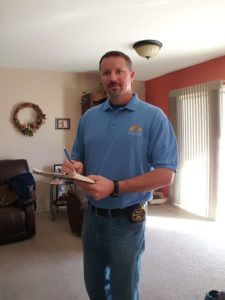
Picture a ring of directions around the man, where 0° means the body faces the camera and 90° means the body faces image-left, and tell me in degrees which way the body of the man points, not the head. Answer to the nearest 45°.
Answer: approximately 45°

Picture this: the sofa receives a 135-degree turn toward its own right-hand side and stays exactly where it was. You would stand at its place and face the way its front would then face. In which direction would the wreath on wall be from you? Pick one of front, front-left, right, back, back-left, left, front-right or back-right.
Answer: front-right

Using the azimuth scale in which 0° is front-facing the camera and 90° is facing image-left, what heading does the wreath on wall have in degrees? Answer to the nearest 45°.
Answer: approximately 0°

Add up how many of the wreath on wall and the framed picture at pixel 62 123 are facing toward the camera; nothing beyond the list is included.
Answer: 2

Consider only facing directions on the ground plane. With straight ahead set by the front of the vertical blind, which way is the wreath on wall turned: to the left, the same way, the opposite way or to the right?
to the left

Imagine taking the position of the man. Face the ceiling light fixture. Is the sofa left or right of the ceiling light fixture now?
left
